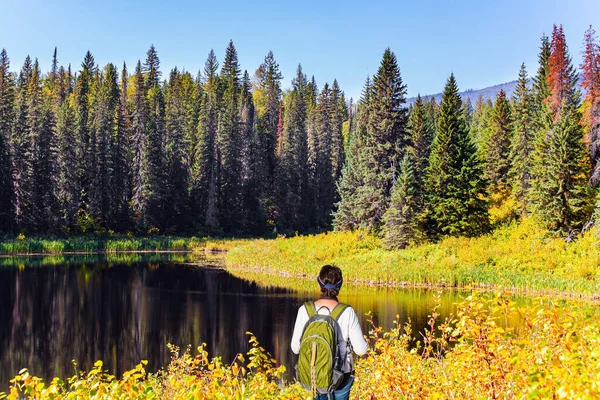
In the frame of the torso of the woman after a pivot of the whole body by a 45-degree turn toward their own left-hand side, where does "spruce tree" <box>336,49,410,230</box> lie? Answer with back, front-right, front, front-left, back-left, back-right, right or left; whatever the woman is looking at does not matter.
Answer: front-right

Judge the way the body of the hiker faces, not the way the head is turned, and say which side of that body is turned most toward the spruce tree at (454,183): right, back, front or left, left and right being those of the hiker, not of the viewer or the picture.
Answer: front

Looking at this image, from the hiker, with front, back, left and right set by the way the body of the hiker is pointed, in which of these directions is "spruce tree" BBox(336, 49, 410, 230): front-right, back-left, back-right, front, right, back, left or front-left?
front

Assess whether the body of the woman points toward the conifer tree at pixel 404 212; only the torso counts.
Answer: yes

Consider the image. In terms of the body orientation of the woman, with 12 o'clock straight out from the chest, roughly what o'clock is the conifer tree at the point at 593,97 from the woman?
The conifer tree is roughly at 1 o'clock from the woman.

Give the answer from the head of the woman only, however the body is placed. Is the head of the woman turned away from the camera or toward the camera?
away from the camera

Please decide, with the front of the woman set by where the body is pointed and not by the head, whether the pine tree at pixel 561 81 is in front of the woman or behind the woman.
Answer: in front

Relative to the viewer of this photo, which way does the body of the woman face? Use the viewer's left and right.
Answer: facing away from the viewer

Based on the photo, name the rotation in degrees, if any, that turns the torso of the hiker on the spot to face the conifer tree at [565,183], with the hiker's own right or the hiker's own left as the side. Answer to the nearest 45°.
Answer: approximately 45° to the hiker's own right

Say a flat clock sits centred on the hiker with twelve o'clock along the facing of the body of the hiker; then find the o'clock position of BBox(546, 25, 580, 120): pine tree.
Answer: The pine tree is roughly at 1 o'clock from the hiker.

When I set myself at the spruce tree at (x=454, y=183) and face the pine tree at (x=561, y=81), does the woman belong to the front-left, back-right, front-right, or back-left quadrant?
back-right

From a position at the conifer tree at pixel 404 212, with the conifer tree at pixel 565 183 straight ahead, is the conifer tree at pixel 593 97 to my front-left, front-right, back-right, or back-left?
front-left
